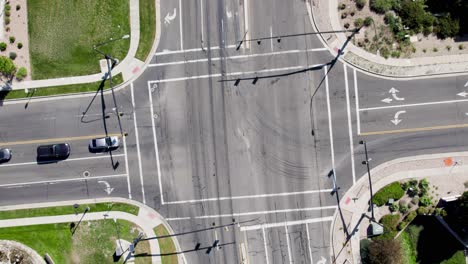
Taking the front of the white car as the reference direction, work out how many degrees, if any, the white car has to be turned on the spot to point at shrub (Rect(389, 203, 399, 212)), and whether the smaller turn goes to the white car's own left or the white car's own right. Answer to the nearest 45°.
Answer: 0° — it already faces it

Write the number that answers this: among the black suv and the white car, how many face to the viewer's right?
2

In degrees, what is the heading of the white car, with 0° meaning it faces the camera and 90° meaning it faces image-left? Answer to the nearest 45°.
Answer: approximately 270°

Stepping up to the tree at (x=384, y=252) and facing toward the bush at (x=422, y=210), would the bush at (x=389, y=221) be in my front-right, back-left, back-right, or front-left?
front-left

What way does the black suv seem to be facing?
to the viewer's right

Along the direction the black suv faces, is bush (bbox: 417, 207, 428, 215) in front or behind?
in front

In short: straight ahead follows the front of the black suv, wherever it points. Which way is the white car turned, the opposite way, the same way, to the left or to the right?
the same way

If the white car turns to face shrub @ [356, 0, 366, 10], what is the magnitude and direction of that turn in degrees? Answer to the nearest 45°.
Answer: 0° — it already faces it
